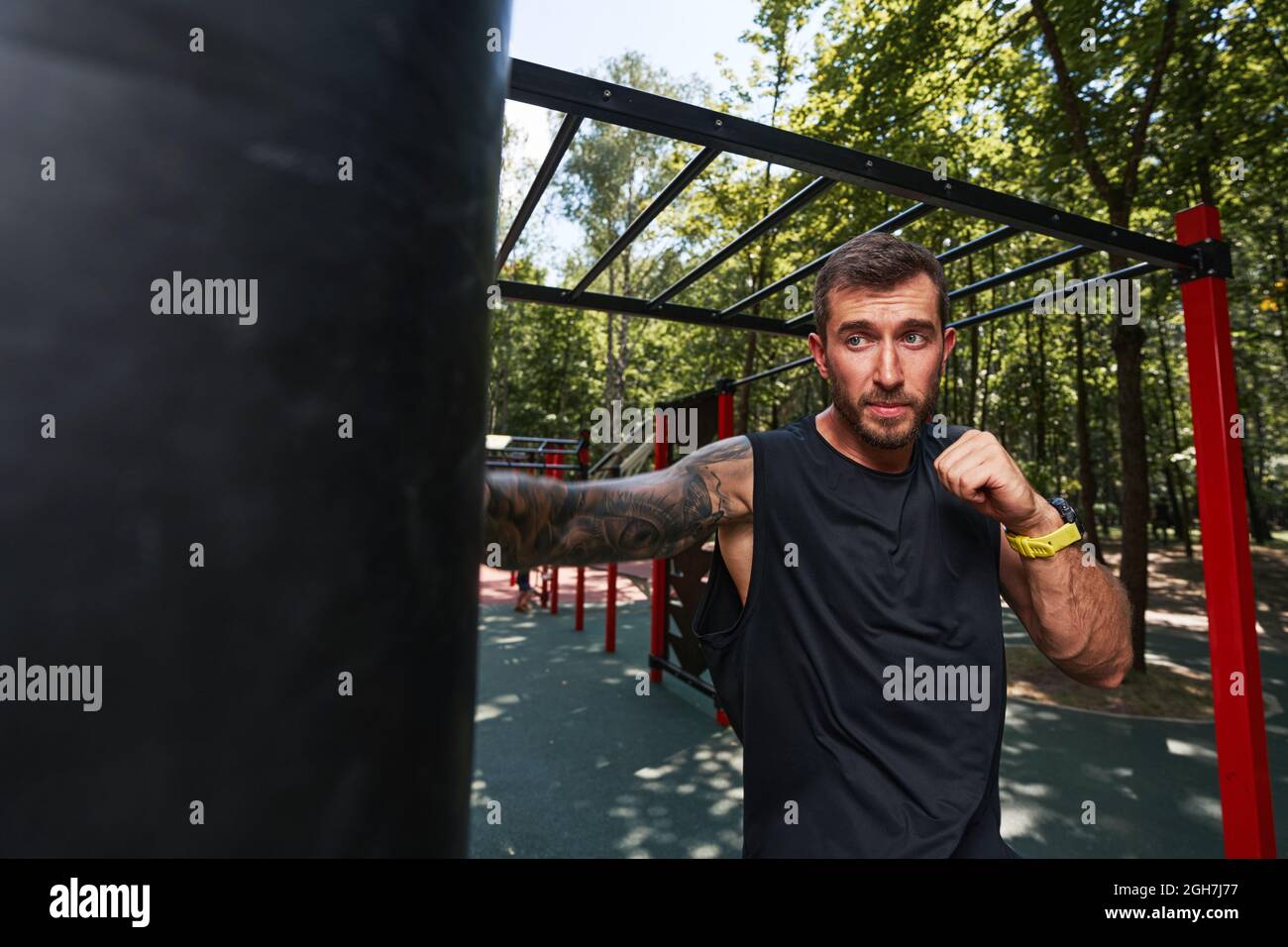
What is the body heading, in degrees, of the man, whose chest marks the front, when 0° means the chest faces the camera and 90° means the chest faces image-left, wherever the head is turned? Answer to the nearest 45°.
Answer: approximately 0°
